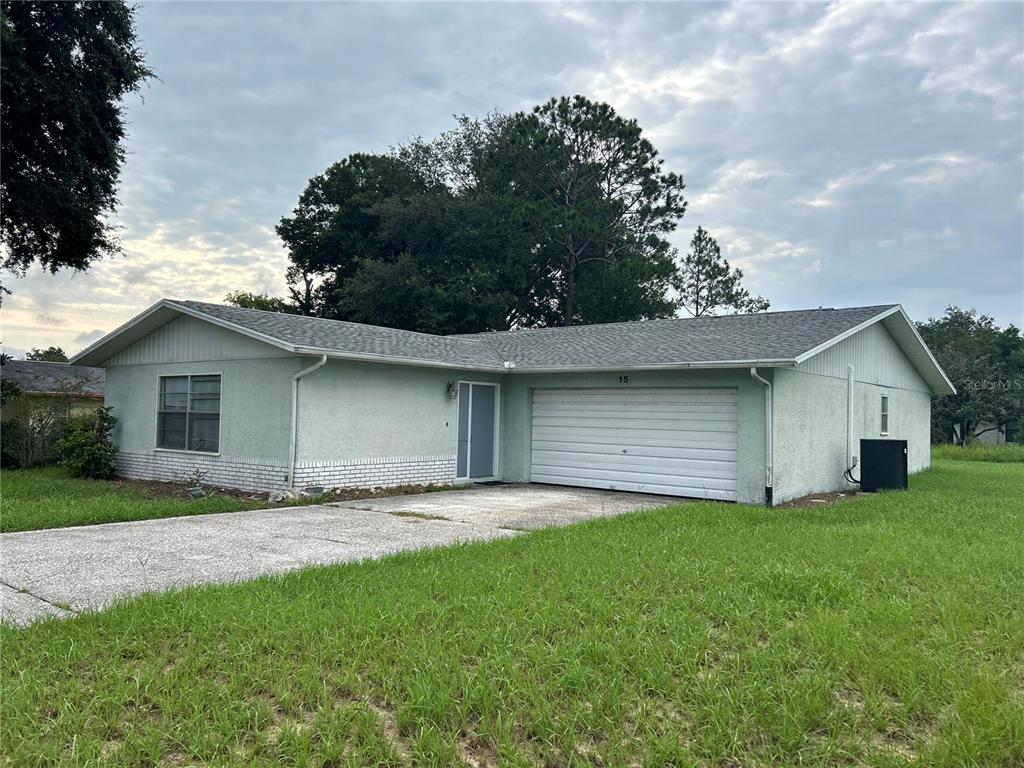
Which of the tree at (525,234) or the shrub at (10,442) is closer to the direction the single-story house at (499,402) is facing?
the shrub

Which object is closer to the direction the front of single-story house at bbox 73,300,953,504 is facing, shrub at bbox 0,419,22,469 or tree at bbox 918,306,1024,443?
the shrub

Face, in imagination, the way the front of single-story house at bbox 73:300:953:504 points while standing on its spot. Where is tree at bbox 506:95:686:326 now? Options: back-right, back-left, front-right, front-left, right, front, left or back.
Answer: back-right

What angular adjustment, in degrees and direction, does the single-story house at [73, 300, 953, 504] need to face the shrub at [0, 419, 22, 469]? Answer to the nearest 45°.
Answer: approximately 45° to its right

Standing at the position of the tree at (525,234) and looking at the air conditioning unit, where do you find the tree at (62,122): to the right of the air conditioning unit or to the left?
right

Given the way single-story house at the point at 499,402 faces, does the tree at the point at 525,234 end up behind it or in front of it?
behind

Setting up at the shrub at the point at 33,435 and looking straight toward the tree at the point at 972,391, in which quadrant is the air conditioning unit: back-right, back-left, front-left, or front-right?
front-right

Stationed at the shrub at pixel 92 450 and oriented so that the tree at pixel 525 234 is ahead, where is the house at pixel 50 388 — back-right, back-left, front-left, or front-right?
front-left

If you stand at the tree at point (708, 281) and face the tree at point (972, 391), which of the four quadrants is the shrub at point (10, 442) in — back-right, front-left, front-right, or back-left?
back-right

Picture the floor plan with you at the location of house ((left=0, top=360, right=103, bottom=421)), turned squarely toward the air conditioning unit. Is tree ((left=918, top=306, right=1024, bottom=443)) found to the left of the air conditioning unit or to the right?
left

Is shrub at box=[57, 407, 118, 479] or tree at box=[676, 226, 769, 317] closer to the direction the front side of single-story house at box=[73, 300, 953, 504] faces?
the shrub

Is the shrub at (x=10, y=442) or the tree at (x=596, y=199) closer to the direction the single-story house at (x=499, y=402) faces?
the shrub

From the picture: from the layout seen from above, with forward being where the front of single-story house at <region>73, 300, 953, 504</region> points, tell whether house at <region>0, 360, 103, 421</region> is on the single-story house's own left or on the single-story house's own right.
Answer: on the single-story house's own right

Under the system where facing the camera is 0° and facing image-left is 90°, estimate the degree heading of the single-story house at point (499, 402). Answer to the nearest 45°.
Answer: approximately 45°
